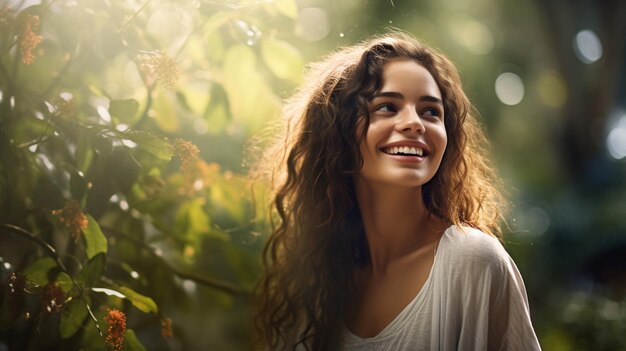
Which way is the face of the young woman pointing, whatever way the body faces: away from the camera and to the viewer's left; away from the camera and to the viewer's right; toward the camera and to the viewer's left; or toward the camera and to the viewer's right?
toward the camera and to the viewer's right

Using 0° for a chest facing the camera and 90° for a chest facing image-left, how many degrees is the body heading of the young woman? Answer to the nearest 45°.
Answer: approximately 45°
